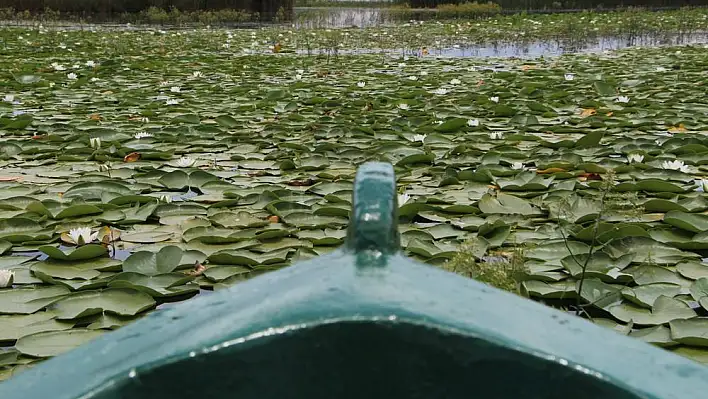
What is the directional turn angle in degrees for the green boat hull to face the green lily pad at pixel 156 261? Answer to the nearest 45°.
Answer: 0° — it already faces it

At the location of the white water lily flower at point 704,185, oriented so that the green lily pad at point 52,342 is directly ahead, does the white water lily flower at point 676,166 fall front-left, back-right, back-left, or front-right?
back-right

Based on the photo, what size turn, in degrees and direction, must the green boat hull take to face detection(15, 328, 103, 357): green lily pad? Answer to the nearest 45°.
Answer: approximately 45° to its left

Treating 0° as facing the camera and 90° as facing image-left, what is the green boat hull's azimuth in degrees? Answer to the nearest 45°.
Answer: approximately 180°
